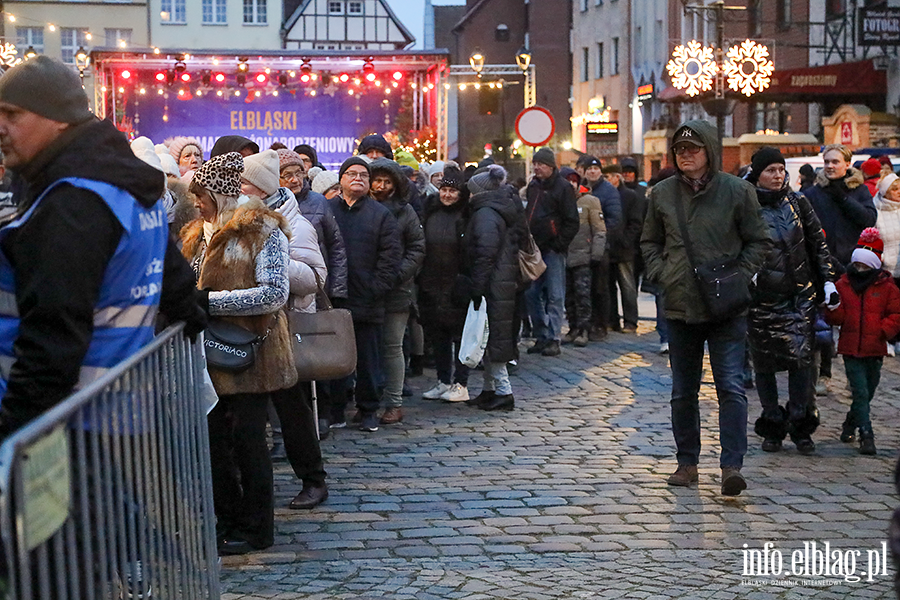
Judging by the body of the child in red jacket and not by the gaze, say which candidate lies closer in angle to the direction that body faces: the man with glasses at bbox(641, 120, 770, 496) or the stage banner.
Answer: the man with glasses

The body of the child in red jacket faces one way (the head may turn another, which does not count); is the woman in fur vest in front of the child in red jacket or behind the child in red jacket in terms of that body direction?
in front

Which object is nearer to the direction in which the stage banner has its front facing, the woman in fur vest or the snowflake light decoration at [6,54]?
the woman in fur vest

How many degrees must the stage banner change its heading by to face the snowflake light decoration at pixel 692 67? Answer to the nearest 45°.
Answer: approximately 45° to its left

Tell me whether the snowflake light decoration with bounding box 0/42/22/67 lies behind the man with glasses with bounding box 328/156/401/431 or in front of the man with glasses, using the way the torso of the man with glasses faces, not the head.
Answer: behind

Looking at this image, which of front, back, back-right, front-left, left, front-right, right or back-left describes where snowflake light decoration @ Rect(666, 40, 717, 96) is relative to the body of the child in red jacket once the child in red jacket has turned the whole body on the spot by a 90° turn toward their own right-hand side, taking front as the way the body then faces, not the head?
right

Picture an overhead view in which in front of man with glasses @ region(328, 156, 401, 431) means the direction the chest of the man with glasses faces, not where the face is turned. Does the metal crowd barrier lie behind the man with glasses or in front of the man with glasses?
in front

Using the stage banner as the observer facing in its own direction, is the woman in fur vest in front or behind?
in front

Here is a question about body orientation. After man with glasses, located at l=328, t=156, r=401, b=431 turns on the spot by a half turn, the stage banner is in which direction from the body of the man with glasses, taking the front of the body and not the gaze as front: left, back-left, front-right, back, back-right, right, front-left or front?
front

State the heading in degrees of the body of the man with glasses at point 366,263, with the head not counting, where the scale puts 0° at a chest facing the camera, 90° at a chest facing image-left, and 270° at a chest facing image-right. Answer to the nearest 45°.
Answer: approximately 0°

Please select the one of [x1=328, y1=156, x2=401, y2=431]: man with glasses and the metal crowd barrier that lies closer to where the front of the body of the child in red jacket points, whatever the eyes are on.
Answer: the metal crowd barrier
